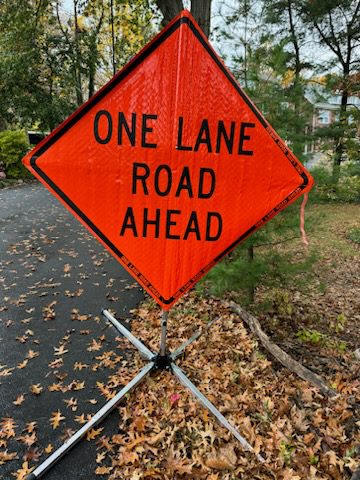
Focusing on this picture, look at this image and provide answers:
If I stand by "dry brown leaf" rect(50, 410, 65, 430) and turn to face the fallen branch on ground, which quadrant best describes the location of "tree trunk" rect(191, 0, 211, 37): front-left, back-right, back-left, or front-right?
front-left

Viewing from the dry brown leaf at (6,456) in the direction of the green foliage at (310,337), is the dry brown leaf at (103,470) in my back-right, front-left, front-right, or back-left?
front-right

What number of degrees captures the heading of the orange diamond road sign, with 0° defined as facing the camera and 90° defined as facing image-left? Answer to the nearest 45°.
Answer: approximately 0°

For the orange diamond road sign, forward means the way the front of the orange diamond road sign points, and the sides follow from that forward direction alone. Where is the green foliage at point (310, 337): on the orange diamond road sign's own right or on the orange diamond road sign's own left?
on the orange diamond road sign's own left

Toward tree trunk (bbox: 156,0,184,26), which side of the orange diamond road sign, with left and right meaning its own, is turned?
back
